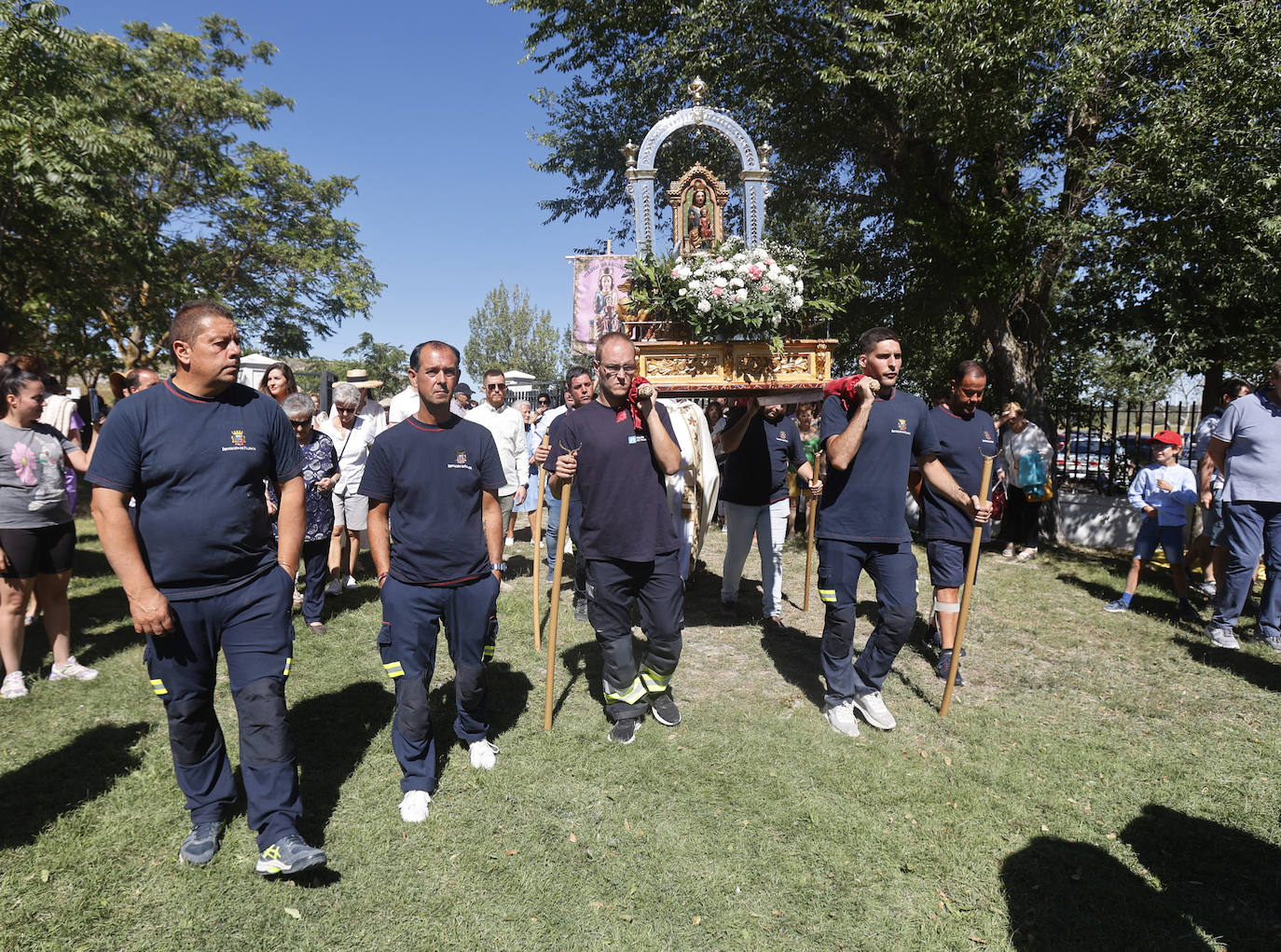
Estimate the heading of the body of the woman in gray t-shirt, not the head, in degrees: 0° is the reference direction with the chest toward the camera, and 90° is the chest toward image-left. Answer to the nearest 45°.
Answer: approximately 315°

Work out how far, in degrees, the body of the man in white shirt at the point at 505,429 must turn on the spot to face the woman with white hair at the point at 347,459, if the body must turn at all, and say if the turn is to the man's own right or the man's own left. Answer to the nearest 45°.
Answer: approximately 90° to the man's own right

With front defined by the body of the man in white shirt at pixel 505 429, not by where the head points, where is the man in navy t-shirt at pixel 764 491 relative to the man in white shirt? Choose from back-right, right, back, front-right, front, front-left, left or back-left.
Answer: front-left

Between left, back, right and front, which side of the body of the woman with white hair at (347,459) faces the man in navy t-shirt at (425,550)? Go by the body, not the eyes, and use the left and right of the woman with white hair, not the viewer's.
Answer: front

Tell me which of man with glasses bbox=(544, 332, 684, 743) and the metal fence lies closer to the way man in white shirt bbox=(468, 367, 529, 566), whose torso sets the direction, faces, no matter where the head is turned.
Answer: the man with glasses

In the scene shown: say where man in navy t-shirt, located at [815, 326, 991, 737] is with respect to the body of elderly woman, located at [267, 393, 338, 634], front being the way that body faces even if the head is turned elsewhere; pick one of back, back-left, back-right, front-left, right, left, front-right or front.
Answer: front-left

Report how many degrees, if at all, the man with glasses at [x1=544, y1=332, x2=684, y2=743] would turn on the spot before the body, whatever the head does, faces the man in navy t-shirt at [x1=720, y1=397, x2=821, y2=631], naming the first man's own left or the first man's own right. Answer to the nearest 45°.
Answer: approximately 135° to the first man's own left
